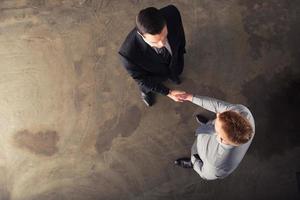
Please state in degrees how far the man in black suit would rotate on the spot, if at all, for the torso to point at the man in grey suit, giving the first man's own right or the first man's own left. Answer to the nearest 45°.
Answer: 0° — they already face them

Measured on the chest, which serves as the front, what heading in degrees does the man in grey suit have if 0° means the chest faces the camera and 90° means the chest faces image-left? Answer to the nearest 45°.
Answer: approximately 90°

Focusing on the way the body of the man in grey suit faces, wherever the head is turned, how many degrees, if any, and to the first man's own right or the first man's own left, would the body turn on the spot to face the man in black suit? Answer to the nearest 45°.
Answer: approximately 45° to the first man's own right

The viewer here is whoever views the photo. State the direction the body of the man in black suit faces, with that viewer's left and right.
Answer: facing the viewer and to the right of the viewer
